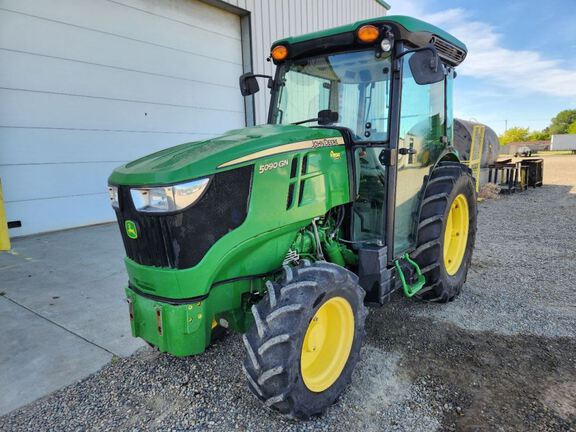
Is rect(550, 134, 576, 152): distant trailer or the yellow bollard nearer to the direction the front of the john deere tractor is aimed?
the yellow bollard

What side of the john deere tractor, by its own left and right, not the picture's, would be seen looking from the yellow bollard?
right

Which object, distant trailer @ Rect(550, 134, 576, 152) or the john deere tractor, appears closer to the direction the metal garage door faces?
the john deere tractor

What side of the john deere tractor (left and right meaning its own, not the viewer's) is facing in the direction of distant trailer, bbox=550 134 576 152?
back

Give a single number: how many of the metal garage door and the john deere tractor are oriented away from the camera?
0

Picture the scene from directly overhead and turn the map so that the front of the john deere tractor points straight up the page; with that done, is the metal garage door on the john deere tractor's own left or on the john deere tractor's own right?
on the john deere tractor's own right

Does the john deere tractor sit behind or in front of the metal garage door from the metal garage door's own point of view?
in front

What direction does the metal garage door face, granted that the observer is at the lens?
facing the viewer and to the right of the viewer

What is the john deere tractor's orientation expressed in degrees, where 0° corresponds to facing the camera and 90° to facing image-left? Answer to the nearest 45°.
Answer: approximately 45°

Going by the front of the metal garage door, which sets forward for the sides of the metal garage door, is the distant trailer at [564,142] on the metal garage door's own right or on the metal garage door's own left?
on the metal garage door's own left

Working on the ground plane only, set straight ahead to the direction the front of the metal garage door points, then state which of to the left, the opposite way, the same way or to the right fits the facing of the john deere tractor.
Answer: to the right
